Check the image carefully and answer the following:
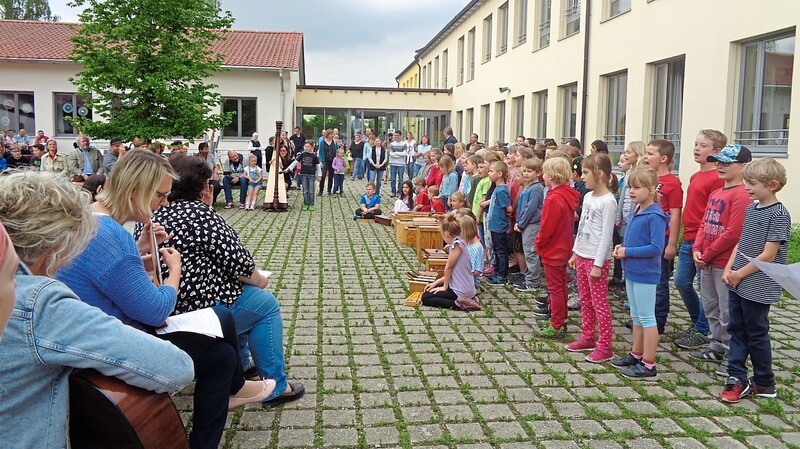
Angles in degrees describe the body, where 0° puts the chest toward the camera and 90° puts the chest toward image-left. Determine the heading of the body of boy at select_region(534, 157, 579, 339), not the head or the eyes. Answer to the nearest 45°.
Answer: approximately 90°

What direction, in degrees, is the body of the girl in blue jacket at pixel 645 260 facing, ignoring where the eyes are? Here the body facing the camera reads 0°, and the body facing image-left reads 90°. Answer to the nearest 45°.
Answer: approximately 90°

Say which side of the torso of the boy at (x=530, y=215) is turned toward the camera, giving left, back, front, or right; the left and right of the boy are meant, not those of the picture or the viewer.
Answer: left

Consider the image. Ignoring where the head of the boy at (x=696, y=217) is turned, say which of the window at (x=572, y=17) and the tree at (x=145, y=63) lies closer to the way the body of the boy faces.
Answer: the tree

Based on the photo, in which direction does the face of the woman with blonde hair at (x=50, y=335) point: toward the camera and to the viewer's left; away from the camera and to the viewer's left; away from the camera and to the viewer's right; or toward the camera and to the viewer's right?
away from the camera and to the viewer's right

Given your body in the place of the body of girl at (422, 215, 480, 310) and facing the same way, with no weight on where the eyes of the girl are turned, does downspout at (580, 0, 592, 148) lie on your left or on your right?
on your right

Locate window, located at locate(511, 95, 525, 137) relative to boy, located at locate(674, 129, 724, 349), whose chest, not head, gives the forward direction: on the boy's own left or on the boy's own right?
on the boy's own right

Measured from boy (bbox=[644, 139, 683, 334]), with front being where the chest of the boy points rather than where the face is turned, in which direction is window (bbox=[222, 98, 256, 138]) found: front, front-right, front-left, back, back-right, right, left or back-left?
front-right

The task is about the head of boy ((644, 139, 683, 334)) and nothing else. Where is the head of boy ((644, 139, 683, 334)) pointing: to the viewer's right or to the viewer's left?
to the viewer's left

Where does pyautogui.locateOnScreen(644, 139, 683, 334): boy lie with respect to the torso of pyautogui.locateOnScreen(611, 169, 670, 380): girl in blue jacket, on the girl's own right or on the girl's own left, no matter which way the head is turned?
on the girl's own right

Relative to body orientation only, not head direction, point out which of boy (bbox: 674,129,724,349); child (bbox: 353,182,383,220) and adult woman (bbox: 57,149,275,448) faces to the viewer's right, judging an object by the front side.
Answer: the adult woman

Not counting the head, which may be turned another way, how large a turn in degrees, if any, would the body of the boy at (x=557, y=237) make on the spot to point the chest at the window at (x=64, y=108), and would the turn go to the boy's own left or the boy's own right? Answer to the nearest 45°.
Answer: approximately 45° to the boy's own right

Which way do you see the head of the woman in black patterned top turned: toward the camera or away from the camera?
away from the camera

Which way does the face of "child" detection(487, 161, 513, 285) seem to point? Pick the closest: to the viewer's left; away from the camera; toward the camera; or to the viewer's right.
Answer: to the viewer's left
